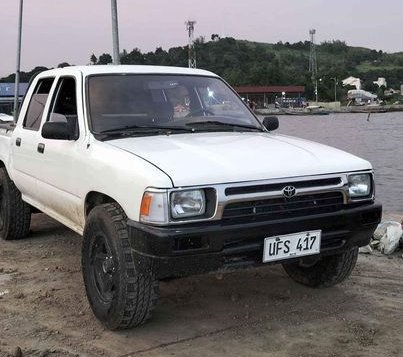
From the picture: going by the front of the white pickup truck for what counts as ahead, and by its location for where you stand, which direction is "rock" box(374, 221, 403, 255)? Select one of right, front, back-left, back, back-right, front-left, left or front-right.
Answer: left

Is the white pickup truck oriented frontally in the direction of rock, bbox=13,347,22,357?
no

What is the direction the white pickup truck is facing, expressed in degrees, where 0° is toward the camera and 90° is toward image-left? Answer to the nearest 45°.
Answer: approximately 315°

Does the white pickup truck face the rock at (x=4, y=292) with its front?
no

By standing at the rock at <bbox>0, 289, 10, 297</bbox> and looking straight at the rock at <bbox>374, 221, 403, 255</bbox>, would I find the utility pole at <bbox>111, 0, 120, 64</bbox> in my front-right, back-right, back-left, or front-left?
front-left

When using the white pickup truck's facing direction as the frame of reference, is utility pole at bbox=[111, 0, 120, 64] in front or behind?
behind

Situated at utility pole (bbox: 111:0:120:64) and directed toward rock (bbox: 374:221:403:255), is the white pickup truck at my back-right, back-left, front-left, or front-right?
front-right
